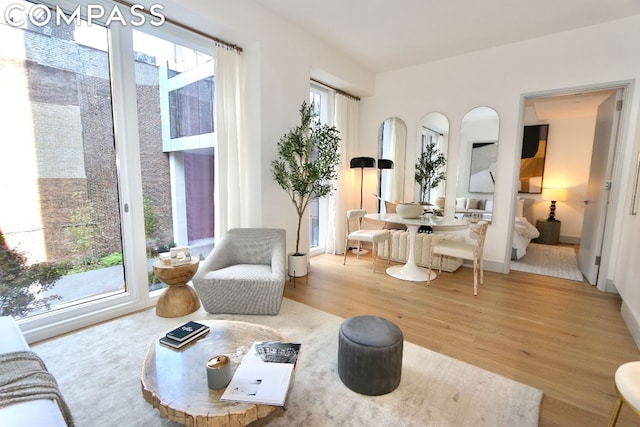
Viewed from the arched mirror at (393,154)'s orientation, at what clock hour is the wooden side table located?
The wooden side table is roughly at 1 o'clock from the arched mirror.

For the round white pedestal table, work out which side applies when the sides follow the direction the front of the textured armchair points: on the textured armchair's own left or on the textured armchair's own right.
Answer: on the textured armchair's own left

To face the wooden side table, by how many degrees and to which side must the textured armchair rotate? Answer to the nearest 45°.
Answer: approximately 90° to its right

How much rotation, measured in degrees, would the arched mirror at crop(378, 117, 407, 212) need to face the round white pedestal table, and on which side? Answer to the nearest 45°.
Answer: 0° — it already faces it

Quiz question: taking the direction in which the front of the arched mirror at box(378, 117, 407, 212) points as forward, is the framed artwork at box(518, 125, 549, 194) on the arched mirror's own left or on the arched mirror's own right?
on the arched mirror's own left

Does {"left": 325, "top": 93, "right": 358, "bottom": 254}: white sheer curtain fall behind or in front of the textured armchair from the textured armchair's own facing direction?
behind

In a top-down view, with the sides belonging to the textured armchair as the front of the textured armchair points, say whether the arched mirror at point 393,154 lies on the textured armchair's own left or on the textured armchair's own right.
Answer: on the textured armchair's own left

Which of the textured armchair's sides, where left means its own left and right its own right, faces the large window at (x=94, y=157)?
right

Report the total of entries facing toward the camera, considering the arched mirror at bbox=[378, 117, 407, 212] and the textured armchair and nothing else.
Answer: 2

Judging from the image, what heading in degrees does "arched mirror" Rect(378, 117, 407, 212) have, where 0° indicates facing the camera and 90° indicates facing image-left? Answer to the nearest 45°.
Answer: approximately 0°

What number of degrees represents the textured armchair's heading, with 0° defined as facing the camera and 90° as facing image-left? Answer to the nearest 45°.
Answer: approximately 0°

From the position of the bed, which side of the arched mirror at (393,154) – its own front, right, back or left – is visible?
left

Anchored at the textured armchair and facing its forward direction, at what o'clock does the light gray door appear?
The light gray door is roughly at 9 o'clock from the textured armchair.
